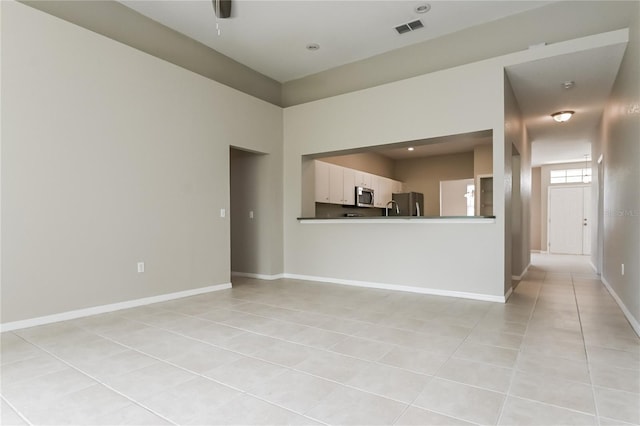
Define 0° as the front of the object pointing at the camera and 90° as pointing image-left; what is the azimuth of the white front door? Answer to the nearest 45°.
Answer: approximately 0°

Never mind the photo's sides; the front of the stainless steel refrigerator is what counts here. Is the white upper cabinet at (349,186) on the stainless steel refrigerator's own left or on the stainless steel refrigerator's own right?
on the stainless steel refrigerator's own right

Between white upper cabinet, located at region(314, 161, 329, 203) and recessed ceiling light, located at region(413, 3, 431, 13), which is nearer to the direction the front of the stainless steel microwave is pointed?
the recessed ceiling light

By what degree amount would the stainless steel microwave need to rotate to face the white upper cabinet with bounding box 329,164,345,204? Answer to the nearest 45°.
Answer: approximately 90° to its right

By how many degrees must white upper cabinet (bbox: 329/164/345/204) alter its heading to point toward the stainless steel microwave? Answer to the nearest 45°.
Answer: approximately 90° to its left

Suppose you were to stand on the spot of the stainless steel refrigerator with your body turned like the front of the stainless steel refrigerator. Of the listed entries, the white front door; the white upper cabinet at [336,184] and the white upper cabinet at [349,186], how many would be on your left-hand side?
1

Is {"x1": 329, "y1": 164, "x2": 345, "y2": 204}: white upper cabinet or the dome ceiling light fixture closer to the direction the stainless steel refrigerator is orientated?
the dome ceiling light fixture

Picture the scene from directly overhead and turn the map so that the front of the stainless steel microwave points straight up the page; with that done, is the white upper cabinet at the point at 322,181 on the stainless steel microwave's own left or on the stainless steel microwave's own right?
on the stainless steel microwave's own right

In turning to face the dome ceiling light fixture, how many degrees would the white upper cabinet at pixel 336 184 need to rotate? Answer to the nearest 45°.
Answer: approximately 45° to its left

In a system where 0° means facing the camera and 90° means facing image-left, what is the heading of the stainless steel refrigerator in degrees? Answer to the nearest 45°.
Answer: approximately 315°

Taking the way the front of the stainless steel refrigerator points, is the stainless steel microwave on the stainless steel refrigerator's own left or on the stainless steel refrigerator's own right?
on the stainless steel refrigerator's own right

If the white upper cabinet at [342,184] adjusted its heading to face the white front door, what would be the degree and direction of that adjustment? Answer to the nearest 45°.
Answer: approximately 90° to its left

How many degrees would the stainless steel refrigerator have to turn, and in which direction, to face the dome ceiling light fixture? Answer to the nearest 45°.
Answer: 0° — it already faces it

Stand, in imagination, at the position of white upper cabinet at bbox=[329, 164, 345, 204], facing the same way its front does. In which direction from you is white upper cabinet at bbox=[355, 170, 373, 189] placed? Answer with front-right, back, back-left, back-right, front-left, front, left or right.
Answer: left

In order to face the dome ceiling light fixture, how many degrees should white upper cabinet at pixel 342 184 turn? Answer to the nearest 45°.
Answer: approximately 45° to its left
